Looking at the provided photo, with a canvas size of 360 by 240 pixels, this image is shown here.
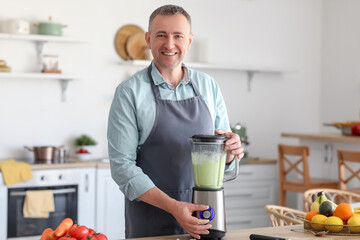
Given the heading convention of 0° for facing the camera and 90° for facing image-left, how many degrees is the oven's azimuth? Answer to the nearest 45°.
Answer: approximately 0°

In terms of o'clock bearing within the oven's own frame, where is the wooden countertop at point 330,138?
The wooden countertop is roughly at 9 o'clock from the oven.

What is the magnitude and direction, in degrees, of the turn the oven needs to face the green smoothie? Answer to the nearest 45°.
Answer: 0° — it already faces it

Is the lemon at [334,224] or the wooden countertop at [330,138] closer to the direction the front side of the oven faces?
the lemon

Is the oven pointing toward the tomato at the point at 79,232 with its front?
yes

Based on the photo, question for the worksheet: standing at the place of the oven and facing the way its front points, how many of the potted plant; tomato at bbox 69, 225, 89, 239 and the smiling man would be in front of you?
2

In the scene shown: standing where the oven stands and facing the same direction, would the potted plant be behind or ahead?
behind

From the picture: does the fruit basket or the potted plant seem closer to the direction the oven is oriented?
the fruit basket
